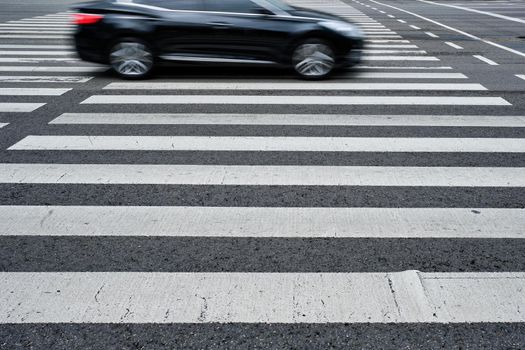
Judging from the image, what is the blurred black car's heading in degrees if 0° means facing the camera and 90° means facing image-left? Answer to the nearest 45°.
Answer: approximately 270°
